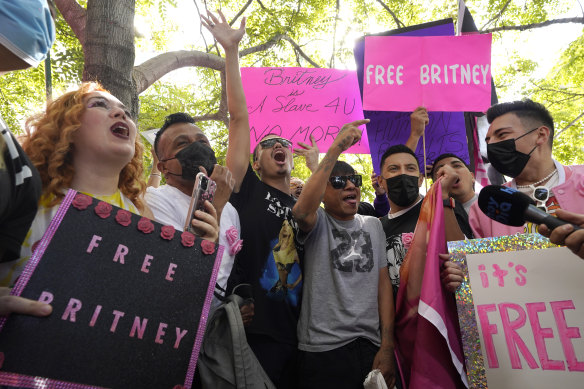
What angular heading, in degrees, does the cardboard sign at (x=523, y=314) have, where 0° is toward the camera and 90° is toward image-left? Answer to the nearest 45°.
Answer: approximately 0°

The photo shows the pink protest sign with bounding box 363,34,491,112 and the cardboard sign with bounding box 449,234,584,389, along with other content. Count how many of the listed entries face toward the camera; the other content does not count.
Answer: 2

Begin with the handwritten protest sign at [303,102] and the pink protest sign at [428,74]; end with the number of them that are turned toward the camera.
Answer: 2

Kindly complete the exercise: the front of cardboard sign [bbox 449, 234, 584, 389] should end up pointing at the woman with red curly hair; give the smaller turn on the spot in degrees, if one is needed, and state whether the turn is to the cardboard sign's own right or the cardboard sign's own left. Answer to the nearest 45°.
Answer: approximately 45° to the cardboard sign's own right

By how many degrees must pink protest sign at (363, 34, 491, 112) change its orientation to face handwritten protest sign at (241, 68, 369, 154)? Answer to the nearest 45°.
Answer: approximately 90° to its right

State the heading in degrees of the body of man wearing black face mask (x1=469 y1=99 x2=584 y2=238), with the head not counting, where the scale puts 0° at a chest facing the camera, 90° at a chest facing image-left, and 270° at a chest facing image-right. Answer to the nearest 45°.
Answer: approximately 45°

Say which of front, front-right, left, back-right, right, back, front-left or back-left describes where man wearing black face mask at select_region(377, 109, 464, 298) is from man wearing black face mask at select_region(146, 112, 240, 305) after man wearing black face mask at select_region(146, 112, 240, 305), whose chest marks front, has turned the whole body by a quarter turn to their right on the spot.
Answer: back-left

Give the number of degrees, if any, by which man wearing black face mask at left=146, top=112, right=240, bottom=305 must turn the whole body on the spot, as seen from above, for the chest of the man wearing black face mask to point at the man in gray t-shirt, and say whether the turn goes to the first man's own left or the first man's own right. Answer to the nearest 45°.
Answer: approximately 45° to the first man's own left
